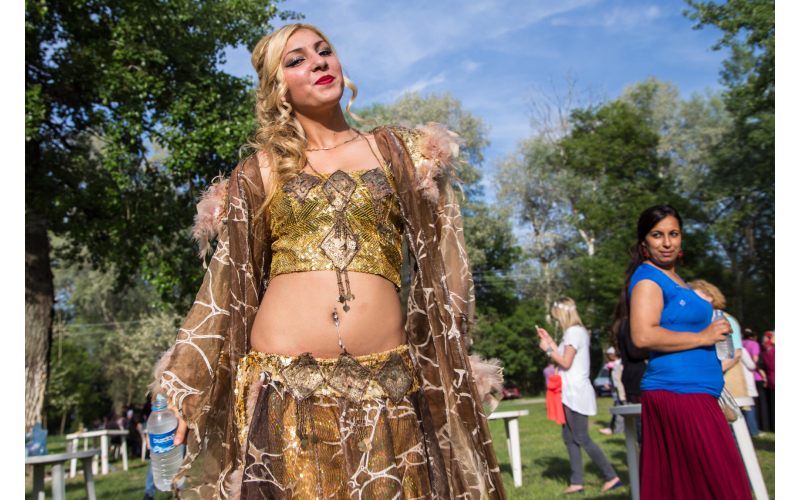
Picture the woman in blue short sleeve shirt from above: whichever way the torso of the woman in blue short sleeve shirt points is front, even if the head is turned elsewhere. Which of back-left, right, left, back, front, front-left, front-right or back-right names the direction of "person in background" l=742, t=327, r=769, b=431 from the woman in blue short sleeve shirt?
back-left

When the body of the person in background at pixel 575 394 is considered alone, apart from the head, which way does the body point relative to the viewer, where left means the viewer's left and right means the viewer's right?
facing to the left of the viewer

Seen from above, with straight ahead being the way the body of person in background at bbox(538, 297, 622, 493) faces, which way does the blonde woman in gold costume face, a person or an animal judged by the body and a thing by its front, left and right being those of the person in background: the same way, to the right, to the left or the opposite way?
to the left

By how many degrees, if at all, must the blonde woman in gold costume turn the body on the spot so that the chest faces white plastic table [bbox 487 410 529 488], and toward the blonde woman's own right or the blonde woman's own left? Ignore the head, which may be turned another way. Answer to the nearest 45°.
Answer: approximately 135° to the blonde woman's own left

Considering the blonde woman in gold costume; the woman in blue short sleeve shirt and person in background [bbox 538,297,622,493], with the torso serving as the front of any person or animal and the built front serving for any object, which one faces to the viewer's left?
the person in background

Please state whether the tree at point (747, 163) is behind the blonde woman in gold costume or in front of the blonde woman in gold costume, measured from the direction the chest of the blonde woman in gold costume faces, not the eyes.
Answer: behind

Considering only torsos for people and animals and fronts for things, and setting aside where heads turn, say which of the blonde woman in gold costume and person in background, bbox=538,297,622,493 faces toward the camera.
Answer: the blonde woman in gold costume

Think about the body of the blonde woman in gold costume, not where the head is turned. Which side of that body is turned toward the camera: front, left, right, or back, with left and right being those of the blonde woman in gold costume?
front

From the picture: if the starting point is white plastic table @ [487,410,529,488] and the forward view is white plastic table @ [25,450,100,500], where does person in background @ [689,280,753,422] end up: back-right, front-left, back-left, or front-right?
back-left

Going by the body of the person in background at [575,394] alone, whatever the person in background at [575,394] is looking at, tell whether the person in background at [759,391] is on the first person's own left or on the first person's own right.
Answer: on the first person's own right

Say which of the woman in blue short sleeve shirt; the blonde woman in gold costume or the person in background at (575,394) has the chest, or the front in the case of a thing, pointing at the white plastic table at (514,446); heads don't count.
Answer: the person in background
